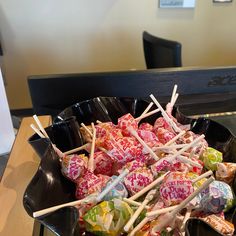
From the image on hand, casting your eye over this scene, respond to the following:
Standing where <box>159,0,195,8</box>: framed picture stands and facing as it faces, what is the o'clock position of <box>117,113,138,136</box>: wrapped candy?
The wrapped candy is roughly at 12 o'clock from the framed picture.

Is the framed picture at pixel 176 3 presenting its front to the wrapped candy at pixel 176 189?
yes

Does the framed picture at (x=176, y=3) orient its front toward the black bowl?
yes

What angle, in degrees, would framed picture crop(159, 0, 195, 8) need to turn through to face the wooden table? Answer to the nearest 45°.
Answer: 0° — it already faces it

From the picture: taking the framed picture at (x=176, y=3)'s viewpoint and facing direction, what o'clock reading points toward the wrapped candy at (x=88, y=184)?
The wrapped candy is roughly at 12 o'clock from the framed picture.

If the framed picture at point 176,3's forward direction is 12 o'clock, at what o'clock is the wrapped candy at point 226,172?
The wrapped candy is roughly at 12 o'clock from the framed picture.

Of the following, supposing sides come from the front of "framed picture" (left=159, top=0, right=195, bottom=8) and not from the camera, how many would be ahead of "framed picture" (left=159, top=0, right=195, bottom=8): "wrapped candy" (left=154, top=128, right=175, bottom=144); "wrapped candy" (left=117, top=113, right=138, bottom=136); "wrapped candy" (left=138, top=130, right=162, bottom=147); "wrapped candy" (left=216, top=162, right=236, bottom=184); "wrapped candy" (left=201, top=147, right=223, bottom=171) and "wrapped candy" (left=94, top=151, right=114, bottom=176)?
6

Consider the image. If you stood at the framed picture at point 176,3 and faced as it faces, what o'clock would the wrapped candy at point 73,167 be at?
The wrapped candy is roughly at 12 o'clock from the framed picture.

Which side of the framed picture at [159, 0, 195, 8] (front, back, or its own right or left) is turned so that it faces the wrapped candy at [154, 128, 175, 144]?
front

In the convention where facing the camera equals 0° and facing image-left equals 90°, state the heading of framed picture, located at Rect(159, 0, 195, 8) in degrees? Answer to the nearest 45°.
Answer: approximately 0°

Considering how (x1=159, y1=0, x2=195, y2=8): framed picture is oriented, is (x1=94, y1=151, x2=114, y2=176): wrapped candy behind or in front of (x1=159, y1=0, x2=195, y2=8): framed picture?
in front

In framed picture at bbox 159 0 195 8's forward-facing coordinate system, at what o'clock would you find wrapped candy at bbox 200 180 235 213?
The wrapped candy is roughly at 12 o'clock from the framed picture.

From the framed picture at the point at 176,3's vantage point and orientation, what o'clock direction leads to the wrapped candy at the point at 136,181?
The wrapped candy is roughly at 12 o'clock from the framed picture.
